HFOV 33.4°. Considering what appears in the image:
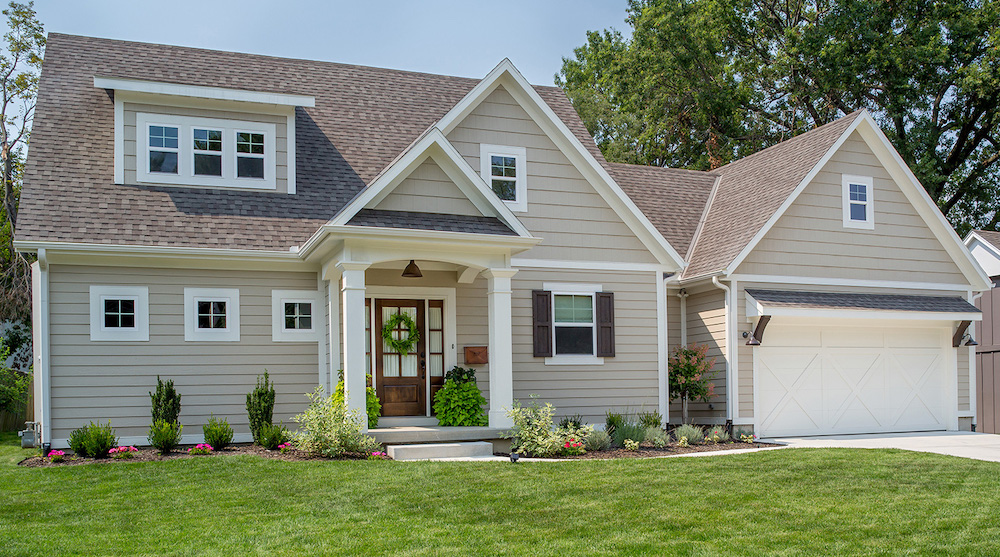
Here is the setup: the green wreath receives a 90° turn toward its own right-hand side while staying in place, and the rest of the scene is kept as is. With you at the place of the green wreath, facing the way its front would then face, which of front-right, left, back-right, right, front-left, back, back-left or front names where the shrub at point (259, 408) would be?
front-left

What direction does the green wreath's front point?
toward the camera

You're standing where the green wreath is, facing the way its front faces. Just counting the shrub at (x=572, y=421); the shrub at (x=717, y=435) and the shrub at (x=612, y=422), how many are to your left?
3

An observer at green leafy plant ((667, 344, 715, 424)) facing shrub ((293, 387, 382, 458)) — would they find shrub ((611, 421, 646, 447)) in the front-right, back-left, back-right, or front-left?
front-left

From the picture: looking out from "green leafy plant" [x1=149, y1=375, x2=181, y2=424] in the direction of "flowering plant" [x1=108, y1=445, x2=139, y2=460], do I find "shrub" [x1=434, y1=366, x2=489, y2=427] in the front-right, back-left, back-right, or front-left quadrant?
back-left

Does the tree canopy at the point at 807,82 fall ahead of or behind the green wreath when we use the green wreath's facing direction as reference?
behind

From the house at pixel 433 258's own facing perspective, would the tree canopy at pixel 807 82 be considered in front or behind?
behind

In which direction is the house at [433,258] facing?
toward the camera

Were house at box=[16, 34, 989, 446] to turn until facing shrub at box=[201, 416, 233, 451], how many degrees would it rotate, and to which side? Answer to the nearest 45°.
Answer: approximately 45° to its right

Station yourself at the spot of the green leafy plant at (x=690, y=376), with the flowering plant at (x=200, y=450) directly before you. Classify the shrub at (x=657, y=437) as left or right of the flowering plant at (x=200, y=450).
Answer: left
